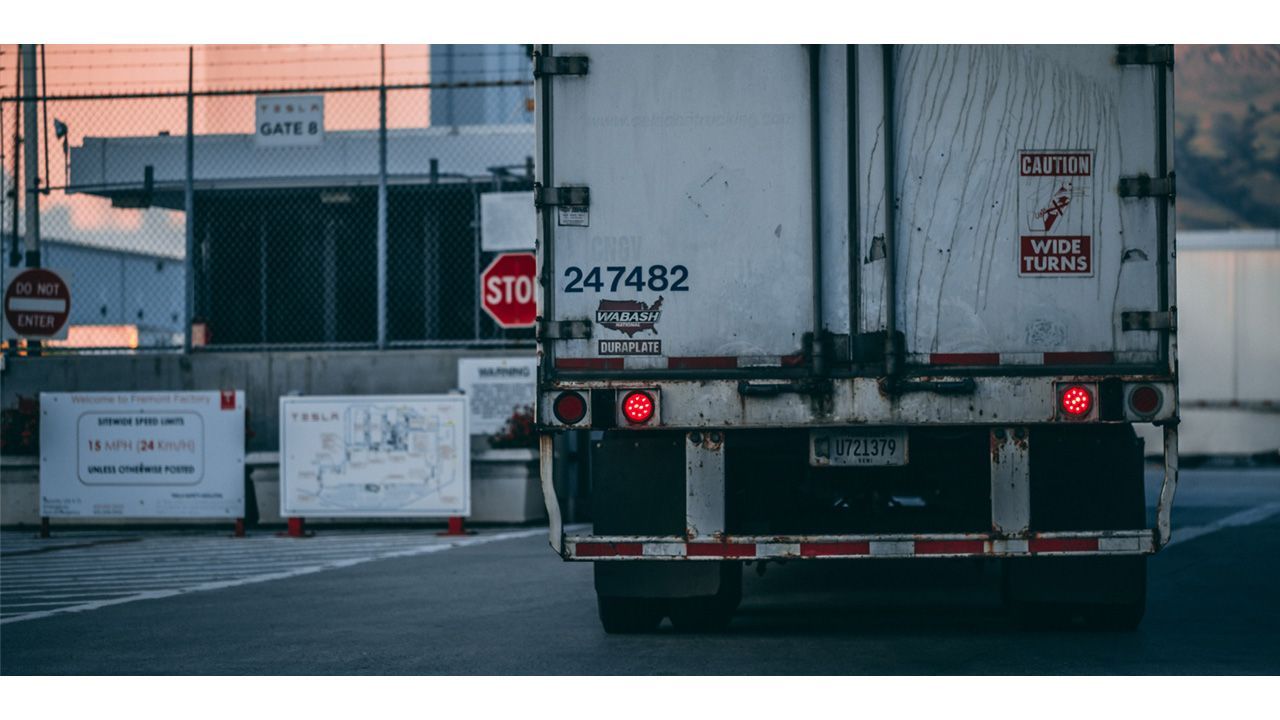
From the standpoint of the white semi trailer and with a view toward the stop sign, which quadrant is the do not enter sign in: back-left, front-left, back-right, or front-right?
front-left

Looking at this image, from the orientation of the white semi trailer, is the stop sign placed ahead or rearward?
ahead

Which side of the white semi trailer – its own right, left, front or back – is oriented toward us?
back

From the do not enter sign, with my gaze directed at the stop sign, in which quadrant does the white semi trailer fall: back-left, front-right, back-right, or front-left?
front-right

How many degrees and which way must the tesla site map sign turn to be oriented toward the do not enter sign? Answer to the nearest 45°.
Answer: approximately 135° to its right

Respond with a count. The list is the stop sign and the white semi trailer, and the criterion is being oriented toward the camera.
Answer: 1

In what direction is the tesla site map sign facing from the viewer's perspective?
toward the camera

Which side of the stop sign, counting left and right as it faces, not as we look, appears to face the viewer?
front

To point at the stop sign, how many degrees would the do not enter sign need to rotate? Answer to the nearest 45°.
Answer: approximately 90° to its left

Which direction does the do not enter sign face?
toward the camera

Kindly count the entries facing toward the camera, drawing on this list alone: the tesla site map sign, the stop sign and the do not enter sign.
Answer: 3

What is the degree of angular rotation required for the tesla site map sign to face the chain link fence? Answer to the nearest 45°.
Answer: approximately 180°

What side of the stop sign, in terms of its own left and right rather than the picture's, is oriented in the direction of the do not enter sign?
right

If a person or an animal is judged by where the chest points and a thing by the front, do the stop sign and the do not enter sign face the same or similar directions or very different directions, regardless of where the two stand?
same or similar directions
